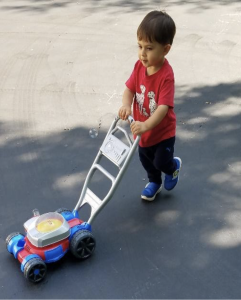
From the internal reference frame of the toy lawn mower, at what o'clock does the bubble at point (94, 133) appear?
The bubble is roughly at 5 o'clock from the toy lawn mower.

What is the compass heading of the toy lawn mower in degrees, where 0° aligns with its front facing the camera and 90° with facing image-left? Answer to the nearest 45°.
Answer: approximately 45°
